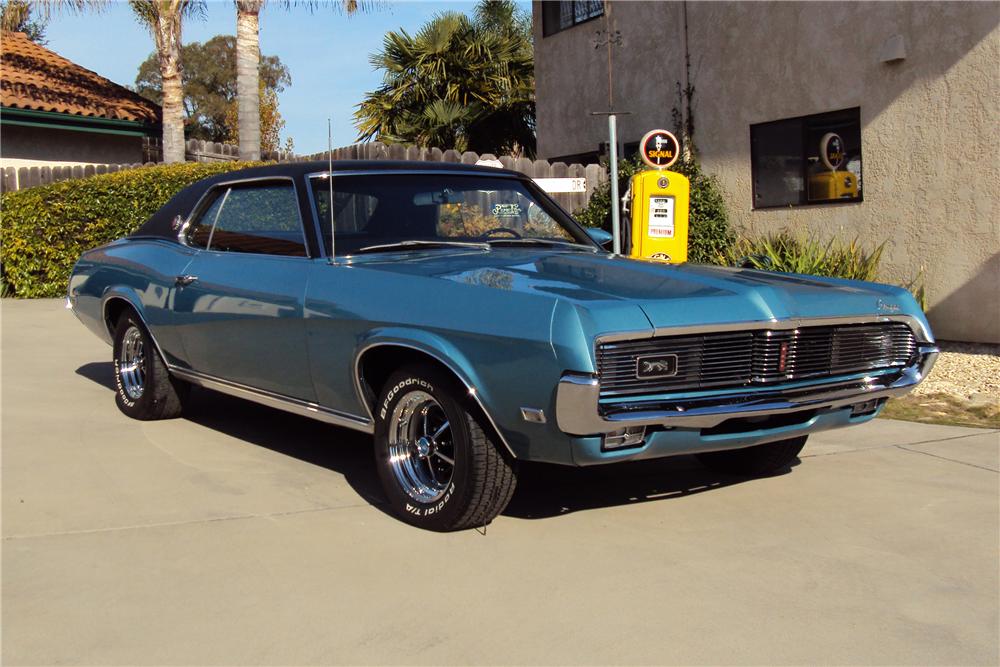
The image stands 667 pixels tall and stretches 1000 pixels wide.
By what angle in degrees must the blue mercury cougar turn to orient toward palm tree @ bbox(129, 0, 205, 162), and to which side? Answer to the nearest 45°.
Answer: approximately 135° to its left

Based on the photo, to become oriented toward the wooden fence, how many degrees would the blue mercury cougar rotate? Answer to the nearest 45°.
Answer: approximately 135° to its left

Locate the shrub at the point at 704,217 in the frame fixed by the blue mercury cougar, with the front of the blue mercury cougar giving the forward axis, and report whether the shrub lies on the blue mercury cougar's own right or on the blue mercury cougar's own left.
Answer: on the blue mercury cougar's own left

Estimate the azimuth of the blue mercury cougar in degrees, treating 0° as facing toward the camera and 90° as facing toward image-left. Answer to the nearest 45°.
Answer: approximately 315°

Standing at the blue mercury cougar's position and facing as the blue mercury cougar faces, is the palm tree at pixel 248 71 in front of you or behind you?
behind

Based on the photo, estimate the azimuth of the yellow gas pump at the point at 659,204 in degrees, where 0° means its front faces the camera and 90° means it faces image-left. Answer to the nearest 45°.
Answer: approximately 0°

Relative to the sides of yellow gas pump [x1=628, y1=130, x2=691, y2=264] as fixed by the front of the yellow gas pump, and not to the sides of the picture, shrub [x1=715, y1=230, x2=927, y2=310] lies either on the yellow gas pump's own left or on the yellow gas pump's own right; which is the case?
on the yellow gas pump's own left
